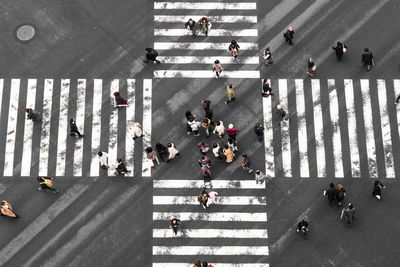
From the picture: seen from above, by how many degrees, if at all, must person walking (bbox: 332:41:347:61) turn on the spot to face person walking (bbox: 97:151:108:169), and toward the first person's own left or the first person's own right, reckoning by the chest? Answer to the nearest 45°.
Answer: approximately 90° to the first person's own left

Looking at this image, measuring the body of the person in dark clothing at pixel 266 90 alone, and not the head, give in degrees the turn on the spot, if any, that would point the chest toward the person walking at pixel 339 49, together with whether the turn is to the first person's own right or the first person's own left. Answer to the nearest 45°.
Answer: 0° — they already face them

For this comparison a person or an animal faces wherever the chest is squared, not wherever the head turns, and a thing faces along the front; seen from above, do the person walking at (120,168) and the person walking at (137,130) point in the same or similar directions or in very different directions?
very different directions

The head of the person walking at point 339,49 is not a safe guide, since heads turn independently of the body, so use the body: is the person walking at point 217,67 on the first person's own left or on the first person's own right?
on the first person's own left

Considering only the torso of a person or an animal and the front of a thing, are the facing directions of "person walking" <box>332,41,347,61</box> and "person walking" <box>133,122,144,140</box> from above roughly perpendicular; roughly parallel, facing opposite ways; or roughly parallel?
roughly perpendicular
